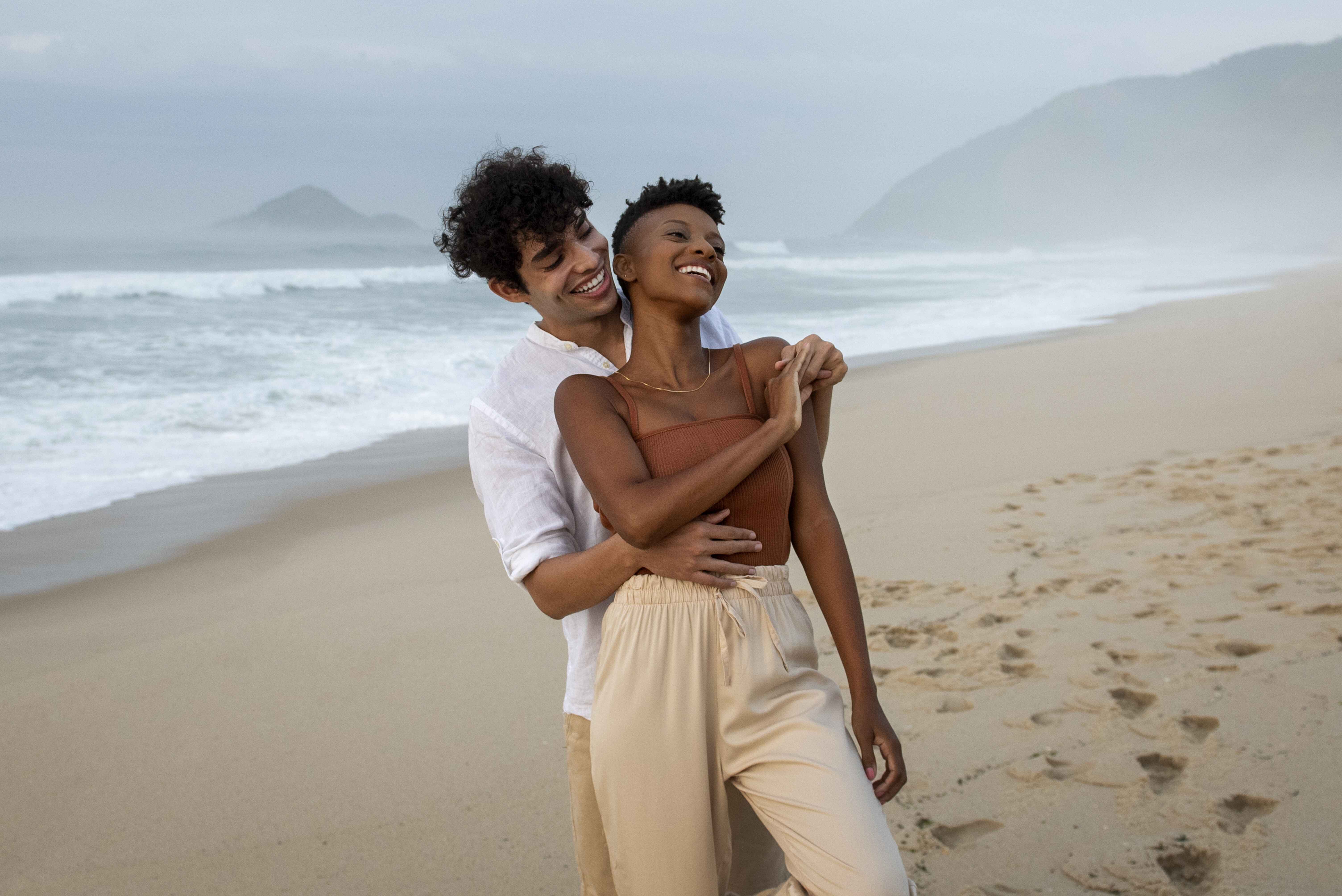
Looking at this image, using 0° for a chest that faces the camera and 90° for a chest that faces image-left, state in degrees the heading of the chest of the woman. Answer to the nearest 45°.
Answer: approximately 315°

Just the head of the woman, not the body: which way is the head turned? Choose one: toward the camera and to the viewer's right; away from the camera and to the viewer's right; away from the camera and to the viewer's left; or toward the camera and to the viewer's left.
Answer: toward the camera and to the viewer's right

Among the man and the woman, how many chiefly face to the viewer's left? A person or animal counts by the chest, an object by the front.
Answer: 0

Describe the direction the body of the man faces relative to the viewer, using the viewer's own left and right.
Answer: facing the viewer and to the right of the viewer
